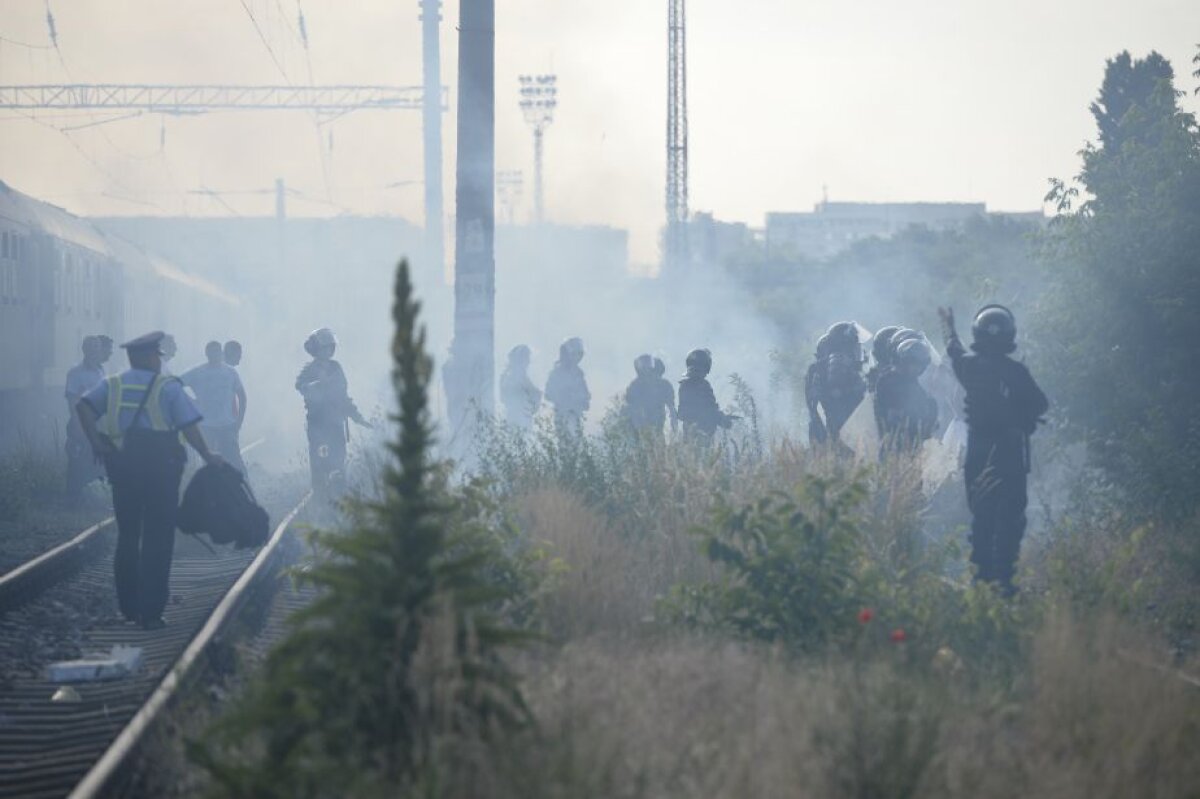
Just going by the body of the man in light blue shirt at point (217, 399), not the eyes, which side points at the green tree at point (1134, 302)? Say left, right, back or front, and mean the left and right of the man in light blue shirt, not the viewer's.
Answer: right

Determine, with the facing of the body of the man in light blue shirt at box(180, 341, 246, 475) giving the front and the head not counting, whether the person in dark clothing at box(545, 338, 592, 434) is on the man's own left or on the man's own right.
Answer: on the man's own right

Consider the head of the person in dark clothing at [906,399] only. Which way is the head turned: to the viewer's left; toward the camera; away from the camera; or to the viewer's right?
away from the camera

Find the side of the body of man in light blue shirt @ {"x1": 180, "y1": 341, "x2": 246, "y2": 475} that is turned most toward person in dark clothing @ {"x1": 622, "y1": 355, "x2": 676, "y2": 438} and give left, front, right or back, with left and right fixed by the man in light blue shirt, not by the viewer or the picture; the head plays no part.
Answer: right

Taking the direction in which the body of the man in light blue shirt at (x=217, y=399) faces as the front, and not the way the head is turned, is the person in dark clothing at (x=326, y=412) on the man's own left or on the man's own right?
on the man's own right

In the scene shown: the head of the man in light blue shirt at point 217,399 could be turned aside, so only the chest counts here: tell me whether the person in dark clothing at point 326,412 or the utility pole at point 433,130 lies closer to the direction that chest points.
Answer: the utility pole

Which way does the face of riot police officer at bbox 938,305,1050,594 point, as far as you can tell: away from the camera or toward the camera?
away from the camera

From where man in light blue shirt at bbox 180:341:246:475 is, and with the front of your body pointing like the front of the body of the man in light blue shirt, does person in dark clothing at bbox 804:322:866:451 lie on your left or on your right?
on your right

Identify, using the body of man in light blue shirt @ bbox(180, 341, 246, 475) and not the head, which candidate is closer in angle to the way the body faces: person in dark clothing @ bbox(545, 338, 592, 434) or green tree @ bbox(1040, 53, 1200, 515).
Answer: the person in dark clothing

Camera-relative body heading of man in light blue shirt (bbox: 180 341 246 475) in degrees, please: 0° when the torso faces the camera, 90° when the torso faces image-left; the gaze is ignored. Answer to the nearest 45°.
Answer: approximately 180°

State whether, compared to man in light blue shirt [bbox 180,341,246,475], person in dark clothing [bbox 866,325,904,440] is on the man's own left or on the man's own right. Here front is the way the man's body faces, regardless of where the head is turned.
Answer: on the man's own right

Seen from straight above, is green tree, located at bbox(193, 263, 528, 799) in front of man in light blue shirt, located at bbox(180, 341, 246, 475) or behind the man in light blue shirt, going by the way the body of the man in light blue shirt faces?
behind

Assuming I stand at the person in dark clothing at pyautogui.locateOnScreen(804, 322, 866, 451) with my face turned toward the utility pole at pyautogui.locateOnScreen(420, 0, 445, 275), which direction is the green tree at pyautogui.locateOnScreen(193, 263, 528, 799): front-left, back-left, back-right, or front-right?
back-left
